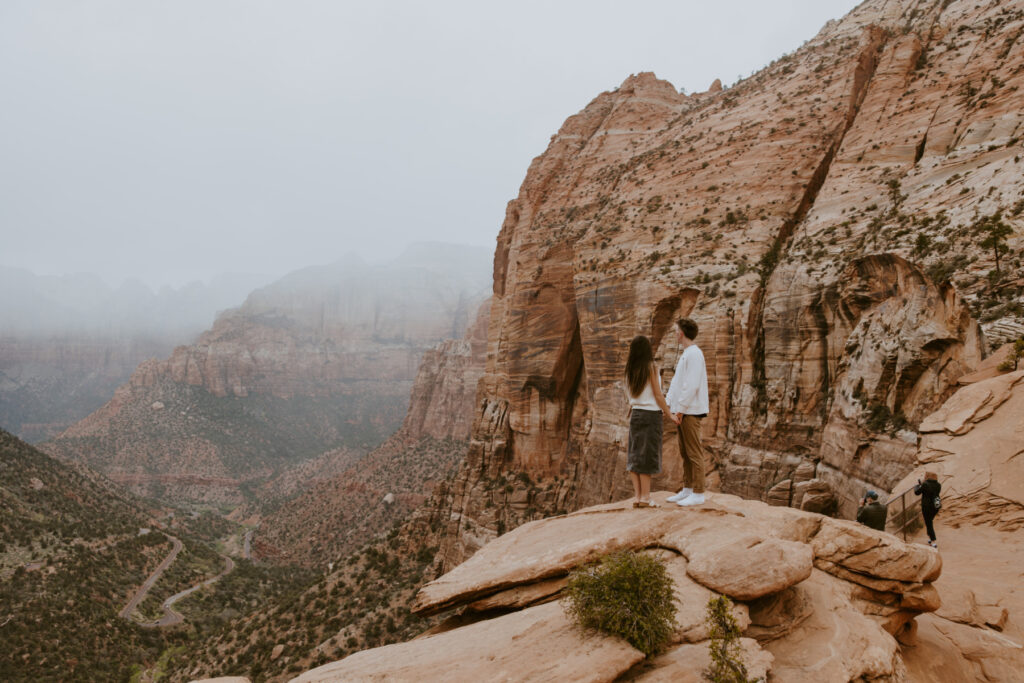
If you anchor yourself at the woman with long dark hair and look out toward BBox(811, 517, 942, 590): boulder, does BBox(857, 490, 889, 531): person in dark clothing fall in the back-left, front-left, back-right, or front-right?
front-left

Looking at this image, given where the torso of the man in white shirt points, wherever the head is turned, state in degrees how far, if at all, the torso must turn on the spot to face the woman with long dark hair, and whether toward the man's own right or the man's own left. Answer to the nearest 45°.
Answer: approximately 45° to the man's own left

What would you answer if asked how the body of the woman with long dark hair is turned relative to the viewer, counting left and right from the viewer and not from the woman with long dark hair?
facing away from the viewer and to the right of the viewer

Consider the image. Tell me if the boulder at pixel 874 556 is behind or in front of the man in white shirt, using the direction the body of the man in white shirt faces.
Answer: behind

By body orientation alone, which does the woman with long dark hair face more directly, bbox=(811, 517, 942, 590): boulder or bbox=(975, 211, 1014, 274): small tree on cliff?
the small tree on cliff

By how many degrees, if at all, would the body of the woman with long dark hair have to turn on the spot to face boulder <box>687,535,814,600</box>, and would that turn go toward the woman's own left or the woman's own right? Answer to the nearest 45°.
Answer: approximately 90° to the woman's own right
